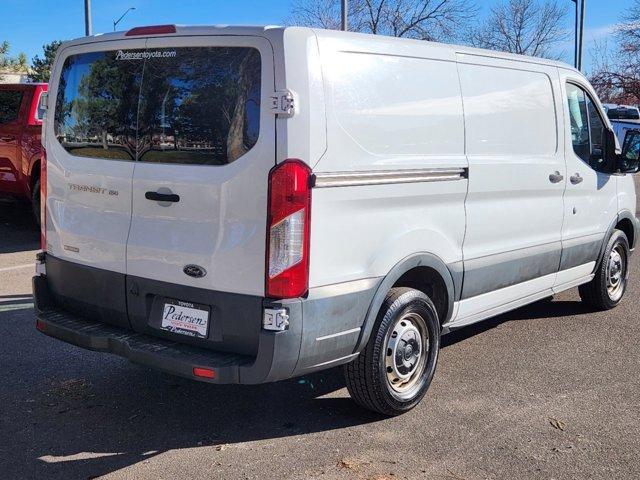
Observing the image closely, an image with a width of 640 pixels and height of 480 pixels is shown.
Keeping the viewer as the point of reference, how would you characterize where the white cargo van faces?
facing away from the viewer and to the right of the viewer

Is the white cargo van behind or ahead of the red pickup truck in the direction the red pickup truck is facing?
behind

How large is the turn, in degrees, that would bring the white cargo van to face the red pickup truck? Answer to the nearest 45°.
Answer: approximately 90° to its left

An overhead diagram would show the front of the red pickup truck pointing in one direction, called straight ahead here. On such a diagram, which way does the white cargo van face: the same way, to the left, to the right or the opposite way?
to the right

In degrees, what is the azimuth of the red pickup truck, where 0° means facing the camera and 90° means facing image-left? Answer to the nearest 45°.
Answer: approximately 135°

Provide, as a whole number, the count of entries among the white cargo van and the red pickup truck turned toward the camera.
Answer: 0
